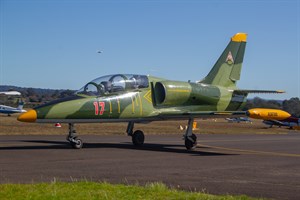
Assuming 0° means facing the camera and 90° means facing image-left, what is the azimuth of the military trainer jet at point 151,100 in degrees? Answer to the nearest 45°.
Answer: approximately 45°
